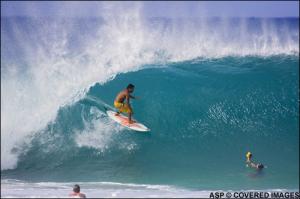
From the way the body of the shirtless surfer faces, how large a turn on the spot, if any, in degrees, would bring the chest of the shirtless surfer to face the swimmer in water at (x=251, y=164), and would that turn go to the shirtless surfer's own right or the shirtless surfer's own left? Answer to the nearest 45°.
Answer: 0° — they already face them
